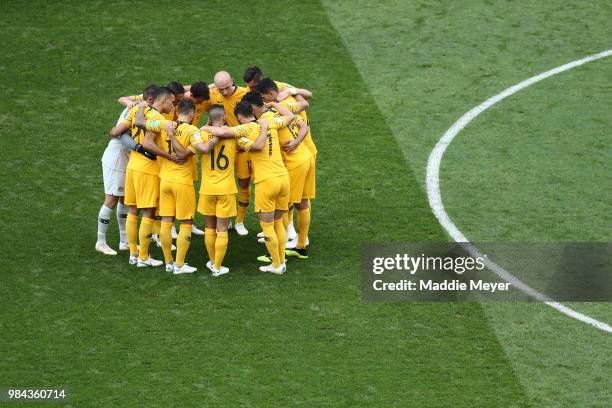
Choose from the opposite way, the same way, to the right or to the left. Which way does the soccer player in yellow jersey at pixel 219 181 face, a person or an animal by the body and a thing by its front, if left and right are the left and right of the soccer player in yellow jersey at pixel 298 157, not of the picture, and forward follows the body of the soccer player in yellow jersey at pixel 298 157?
to the right

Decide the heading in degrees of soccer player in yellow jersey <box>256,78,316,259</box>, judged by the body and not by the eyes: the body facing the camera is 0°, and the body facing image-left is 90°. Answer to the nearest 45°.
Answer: approximately 90°

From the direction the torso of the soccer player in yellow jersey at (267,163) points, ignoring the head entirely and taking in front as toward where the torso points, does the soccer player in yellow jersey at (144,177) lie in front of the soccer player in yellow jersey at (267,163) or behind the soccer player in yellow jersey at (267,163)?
in front

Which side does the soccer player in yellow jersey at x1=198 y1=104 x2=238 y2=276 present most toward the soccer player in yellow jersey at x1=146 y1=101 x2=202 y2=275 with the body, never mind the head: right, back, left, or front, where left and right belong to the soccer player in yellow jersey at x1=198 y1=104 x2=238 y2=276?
left

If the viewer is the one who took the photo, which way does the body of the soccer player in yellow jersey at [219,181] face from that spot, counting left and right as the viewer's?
facing away from the viewer

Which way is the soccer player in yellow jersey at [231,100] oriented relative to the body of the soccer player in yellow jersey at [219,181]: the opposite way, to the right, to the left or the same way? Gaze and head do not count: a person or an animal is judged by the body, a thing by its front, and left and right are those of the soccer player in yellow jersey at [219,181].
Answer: the opposite way

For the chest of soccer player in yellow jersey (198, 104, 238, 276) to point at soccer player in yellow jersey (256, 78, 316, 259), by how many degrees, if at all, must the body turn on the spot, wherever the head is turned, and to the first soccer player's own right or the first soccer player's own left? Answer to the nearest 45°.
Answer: approximately 45° to the first soccer player's own right

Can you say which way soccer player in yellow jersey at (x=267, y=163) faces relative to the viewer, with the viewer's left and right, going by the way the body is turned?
facing away from the viewer and to the left of the viewer

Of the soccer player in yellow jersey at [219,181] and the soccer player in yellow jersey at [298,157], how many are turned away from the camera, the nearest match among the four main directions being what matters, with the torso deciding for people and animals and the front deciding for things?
1

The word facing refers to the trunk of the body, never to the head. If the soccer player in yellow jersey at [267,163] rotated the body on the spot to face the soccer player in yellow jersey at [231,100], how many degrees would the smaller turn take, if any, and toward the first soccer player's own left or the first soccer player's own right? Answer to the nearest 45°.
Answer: approximately 45° to the first soccer player's own right

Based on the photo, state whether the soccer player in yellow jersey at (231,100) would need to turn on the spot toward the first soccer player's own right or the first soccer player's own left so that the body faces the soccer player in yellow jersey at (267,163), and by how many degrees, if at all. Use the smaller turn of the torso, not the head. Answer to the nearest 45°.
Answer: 0° — they already face them
